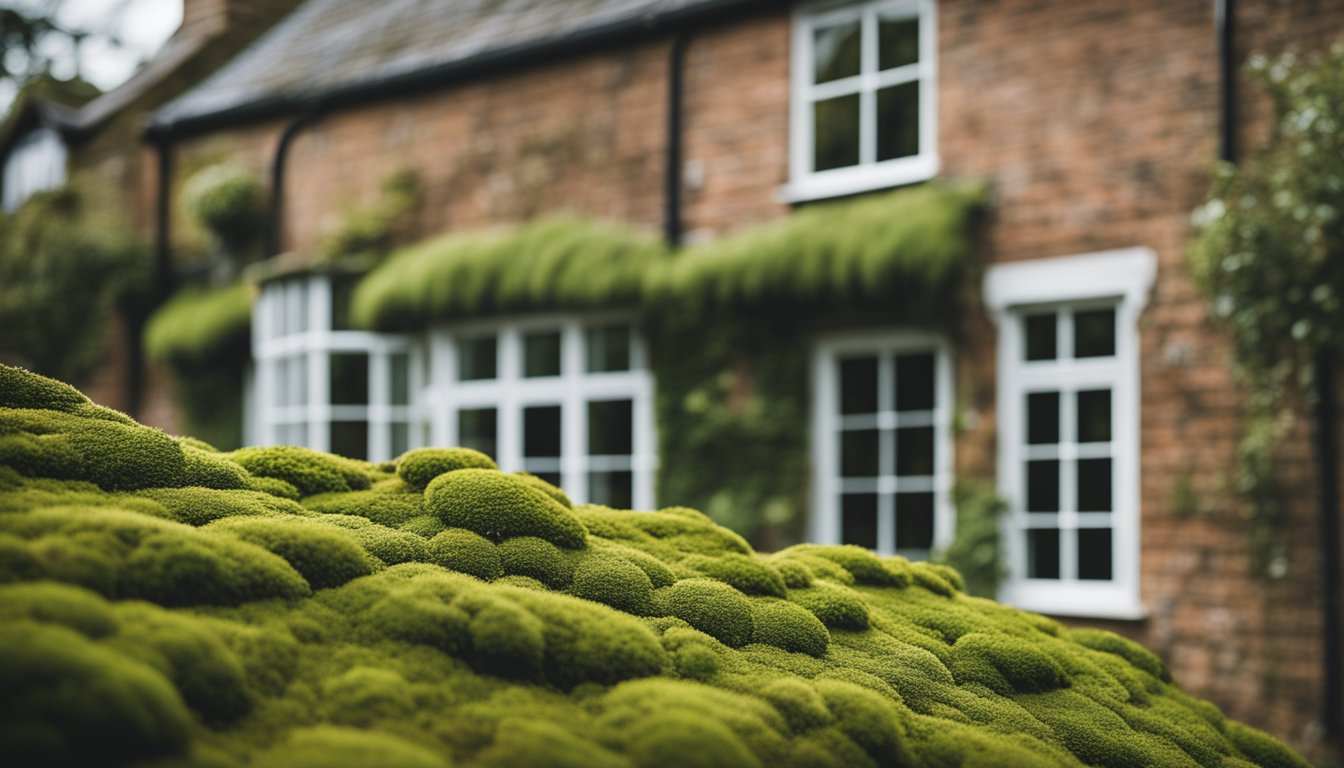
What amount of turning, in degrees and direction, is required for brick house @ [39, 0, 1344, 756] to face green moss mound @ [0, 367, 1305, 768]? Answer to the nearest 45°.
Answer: approximately 45° to its left

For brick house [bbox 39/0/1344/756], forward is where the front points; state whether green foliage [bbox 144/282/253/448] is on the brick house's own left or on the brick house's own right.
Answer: on the brick house's own right

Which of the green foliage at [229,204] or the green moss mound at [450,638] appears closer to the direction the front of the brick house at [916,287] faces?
the green moss mound

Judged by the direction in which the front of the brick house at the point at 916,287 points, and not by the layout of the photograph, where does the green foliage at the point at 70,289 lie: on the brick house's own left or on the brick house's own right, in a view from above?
on the brick house's own right

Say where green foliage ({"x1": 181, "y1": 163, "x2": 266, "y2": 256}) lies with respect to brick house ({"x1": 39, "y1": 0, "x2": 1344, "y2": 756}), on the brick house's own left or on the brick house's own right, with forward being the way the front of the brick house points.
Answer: on the brick house's own right

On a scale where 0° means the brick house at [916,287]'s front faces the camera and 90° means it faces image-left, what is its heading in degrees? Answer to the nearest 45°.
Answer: approximately 45°
